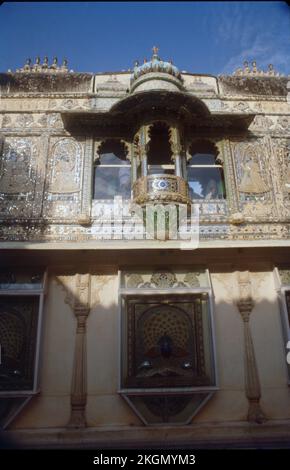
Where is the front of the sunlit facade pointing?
toward the camera
